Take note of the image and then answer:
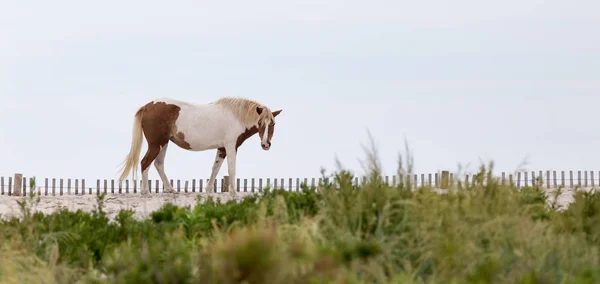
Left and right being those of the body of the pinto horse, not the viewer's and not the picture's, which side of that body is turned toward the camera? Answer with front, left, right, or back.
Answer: right
